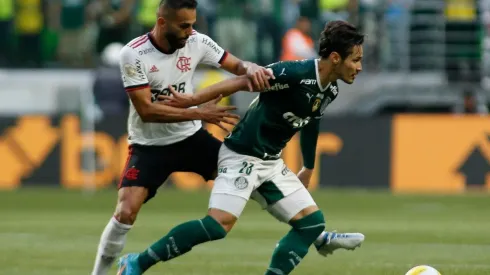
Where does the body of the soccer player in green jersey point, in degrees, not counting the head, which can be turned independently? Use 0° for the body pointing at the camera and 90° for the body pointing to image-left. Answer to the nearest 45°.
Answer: approximately 315°
